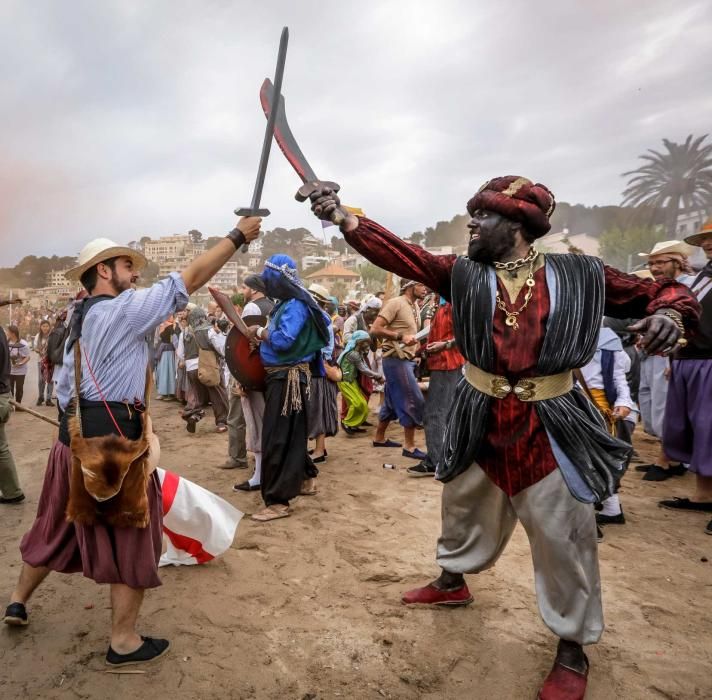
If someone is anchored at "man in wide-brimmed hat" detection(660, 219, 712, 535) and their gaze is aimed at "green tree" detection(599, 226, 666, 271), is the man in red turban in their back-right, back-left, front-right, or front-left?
back-left

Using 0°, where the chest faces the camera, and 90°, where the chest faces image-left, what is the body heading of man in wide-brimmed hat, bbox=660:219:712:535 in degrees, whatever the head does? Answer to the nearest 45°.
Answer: approximately 90°

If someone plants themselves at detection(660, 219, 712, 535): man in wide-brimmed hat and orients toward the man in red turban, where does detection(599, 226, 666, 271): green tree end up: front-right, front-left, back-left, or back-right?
back-right

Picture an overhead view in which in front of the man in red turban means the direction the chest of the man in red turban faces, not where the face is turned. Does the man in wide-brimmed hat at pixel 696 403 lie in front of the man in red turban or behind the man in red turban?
behind

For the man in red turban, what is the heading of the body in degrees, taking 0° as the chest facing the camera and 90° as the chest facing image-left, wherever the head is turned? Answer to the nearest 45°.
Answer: approximately 45°

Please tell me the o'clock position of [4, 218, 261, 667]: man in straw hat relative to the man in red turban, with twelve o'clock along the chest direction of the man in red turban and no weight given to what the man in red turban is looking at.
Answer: The man in straw hat is roughly at 3 o'clock from the man in red turban.

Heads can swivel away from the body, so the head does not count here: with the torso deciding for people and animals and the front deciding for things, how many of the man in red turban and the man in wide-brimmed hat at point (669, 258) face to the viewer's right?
0

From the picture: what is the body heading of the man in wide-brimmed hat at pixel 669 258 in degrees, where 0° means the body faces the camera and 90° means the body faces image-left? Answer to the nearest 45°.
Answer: approximately 45°

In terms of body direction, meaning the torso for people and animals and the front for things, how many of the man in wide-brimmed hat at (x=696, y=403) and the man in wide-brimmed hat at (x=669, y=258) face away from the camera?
0

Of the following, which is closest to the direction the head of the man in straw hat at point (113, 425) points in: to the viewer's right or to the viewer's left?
to the viewer's right

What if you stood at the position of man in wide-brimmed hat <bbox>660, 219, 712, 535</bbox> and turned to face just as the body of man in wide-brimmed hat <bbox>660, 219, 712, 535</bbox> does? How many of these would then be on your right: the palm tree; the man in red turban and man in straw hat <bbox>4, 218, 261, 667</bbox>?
1
